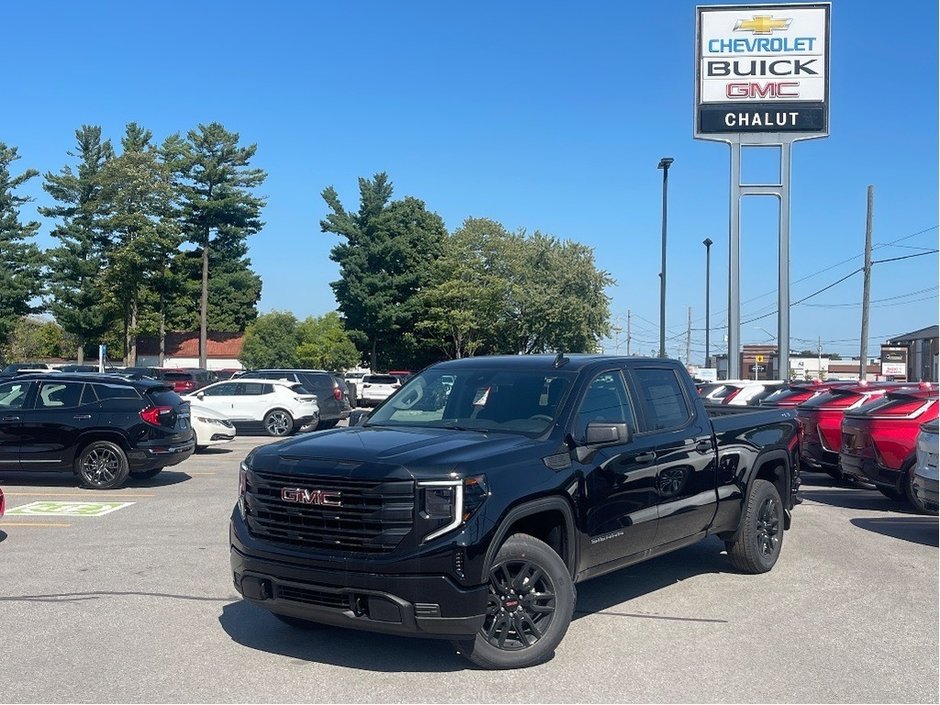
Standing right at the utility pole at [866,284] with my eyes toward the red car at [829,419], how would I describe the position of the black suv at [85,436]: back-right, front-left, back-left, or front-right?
front-right

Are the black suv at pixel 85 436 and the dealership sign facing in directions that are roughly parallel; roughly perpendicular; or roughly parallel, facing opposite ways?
roughly perpendicular

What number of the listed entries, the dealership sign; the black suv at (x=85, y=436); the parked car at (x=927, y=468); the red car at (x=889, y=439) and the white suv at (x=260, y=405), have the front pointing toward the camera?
1

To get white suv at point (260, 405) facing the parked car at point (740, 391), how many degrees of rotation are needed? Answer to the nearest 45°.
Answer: approximately 180°

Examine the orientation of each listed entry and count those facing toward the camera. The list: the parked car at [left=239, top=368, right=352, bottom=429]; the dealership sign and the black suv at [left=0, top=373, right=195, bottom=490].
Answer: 1

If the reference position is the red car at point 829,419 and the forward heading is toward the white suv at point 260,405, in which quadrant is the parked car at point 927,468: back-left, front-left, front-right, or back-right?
back-left

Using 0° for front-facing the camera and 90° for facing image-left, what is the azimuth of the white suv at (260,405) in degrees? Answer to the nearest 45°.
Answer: approximately 135°

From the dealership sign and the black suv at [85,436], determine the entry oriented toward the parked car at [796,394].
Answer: the dealership sign

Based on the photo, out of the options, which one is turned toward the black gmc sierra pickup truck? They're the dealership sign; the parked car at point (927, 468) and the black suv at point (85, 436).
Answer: the dealership sign

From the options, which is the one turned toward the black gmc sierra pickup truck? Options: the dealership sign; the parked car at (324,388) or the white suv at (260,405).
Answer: the dealership sign

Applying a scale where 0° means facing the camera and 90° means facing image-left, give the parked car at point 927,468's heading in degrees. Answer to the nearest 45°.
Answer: approximately 225°

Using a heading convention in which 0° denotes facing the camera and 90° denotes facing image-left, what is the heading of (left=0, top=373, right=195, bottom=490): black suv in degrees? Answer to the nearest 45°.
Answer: approximately 135°

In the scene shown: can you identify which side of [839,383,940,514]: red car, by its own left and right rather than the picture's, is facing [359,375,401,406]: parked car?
left

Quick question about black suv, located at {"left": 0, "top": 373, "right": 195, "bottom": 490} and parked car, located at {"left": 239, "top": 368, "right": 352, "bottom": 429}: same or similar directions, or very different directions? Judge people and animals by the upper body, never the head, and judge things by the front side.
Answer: same or similar directions

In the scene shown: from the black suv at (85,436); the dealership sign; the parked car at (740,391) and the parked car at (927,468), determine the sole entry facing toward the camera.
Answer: the dealership sign

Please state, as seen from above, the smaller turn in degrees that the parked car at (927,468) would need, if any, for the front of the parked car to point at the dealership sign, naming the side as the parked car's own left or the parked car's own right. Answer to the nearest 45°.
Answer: approximately 45° to the parked car's own left

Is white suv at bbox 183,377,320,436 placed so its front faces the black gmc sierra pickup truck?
no

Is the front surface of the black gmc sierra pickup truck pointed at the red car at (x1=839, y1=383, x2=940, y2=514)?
no

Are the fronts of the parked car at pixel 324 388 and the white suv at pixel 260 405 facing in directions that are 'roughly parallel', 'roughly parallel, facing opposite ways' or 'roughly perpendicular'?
roughly parallel

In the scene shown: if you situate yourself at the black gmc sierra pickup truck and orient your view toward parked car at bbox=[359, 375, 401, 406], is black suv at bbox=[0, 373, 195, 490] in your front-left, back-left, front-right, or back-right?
front-left

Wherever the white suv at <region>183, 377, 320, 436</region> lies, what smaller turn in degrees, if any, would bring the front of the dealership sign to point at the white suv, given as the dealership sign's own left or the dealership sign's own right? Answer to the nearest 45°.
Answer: approximately 45° to the dealership sign's own right

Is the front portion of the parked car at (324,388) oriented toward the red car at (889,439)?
no

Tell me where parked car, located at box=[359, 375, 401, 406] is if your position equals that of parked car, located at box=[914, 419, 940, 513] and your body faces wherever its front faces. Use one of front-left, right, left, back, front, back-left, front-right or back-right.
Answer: left

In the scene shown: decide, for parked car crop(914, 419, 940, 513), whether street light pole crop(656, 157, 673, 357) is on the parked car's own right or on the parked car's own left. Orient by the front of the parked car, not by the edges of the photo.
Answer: on the parked car's own left

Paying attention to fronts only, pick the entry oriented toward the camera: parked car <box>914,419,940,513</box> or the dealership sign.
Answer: the dealership sign
